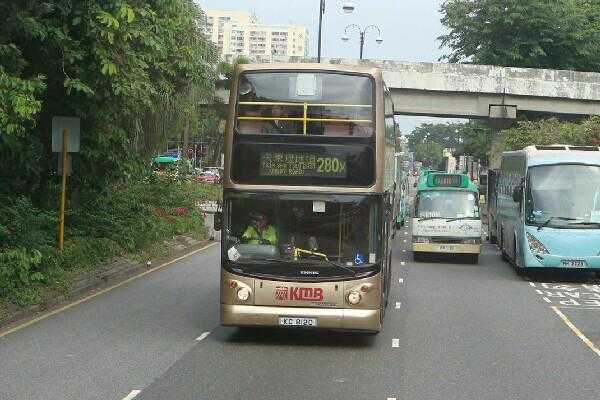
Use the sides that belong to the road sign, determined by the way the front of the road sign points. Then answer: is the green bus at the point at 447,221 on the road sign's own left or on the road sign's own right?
on the road sign's own right

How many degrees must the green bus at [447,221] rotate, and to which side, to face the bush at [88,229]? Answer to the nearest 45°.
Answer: approximately 45° to its right

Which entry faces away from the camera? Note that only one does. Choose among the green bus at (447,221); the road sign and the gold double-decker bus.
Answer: the road sign

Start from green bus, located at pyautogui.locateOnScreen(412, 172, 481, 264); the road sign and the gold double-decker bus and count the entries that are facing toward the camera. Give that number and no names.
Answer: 2

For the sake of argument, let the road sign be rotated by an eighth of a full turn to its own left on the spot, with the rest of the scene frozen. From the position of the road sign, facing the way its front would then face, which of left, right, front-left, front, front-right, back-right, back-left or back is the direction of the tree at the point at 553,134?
right

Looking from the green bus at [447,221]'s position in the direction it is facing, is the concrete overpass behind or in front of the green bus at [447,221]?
behind

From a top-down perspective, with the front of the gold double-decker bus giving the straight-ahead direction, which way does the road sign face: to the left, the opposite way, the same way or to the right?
the opposite way

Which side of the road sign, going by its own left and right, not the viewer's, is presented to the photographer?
back

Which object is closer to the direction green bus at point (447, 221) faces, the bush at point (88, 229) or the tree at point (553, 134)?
the bush

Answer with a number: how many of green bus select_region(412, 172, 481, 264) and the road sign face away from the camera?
1
